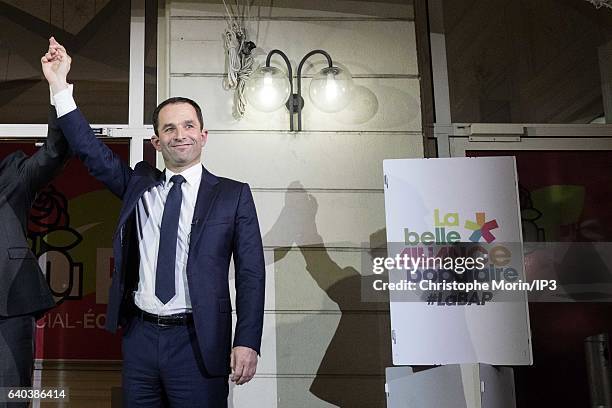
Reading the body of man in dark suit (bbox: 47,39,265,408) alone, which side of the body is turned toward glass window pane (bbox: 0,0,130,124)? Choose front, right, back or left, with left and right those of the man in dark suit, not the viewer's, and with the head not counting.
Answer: back

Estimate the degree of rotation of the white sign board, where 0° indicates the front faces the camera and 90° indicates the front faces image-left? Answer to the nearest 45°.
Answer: approximately 0°

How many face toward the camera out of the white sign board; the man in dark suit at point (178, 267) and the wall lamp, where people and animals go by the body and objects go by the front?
3

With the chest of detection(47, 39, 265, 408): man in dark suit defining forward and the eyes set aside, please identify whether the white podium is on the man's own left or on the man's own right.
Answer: on the man's own left

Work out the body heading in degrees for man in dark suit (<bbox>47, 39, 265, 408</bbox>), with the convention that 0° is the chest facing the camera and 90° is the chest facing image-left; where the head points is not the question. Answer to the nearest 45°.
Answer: approximately 0°

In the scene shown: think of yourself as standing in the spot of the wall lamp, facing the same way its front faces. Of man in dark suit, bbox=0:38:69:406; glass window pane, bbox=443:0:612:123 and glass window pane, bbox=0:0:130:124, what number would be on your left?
1

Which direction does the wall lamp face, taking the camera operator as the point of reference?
facing the viewer
